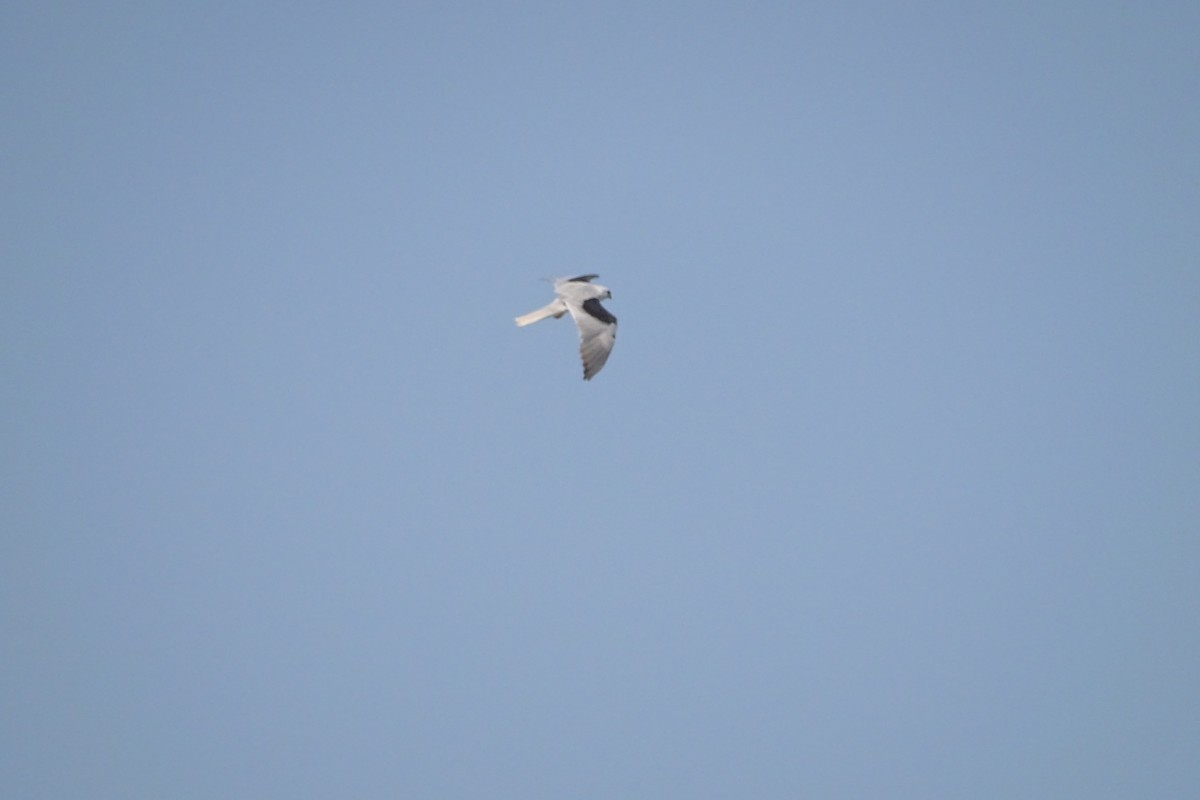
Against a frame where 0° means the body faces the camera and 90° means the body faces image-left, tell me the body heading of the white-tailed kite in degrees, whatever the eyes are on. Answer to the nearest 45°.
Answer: approximately 270°
